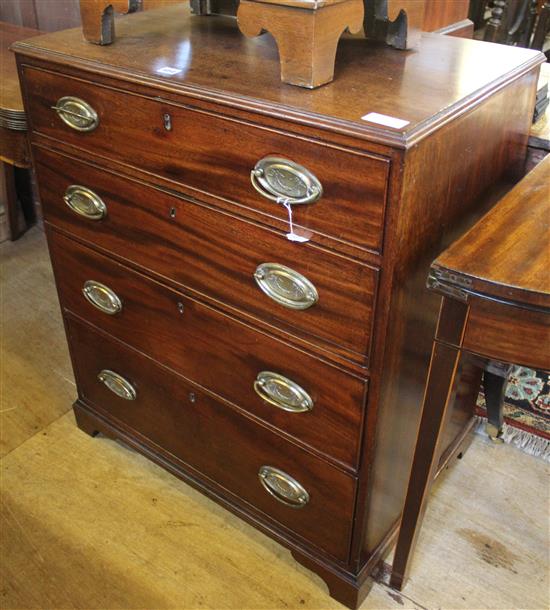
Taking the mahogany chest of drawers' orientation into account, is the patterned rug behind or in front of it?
behind

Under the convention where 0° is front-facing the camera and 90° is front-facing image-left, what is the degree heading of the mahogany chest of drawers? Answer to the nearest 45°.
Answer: approximately 45°
